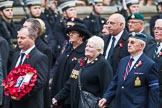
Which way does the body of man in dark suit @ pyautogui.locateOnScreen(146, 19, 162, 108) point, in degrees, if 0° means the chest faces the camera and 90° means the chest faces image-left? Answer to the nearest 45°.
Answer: approximately 45°

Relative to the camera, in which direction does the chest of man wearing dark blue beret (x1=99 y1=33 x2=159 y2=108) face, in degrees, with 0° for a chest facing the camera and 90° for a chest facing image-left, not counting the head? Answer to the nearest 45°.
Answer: approximately 45°

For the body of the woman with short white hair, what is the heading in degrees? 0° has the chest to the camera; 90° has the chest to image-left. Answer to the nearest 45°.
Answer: approximately 45°

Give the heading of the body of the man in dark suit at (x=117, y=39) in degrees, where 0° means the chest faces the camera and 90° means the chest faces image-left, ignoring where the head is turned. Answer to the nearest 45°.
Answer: approximately 45°

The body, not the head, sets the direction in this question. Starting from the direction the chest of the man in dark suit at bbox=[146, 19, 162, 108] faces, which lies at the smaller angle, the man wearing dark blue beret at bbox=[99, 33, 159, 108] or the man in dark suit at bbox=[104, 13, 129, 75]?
the man wearing dark blue beret

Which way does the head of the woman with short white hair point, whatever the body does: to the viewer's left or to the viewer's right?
to the viewer's left

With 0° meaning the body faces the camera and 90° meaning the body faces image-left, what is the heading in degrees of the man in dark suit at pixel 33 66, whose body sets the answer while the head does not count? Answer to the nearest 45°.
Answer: approximately 45°

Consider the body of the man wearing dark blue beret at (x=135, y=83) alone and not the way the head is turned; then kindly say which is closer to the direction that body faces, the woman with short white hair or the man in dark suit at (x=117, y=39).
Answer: the woman with short white hair

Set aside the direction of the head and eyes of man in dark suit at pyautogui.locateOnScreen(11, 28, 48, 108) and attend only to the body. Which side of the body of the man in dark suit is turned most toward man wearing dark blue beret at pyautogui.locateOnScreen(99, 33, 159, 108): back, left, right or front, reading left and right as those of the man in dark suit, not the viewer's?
left
